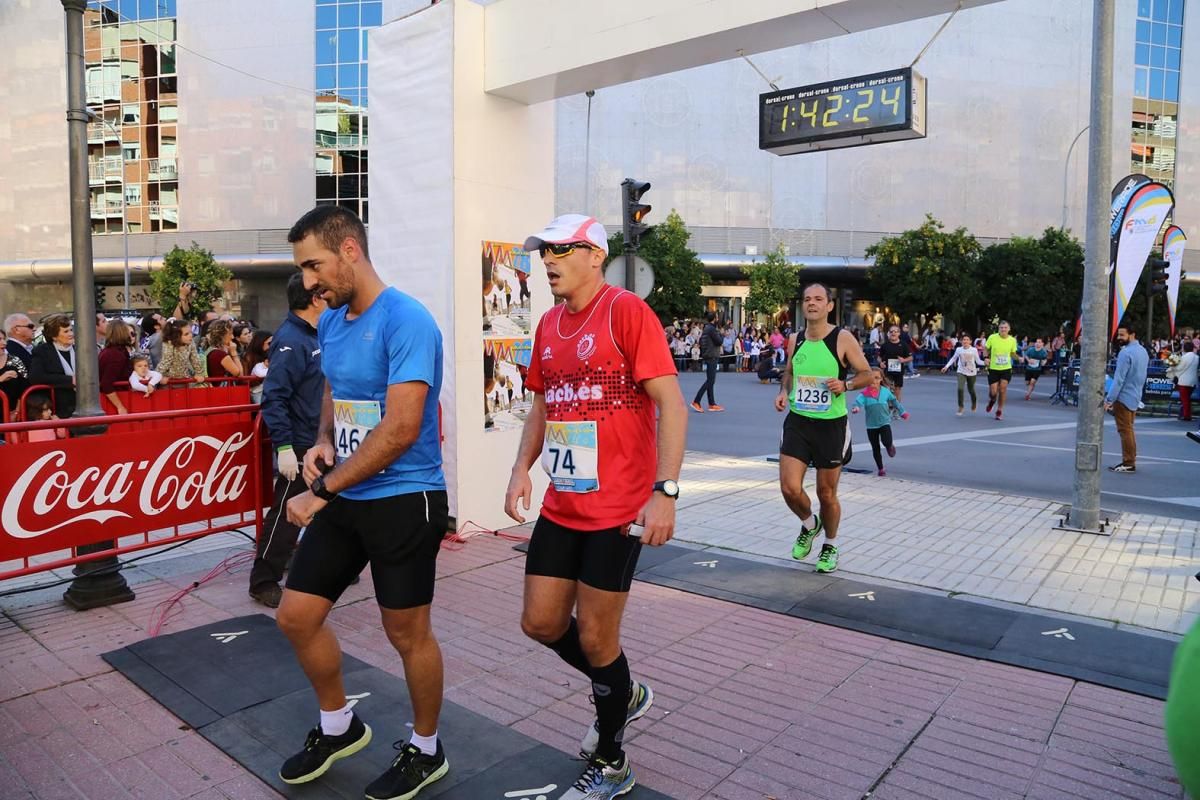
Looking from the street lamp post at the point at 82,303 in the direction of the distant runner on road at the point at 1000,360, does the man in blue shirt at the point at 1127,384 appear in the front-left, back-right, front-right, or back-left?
front-right

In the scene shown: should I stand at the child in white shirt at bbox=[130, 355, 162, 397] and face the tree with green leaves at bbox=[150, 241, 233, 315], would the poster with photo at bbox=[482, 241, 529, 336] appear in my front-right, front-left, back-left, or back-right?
back-right

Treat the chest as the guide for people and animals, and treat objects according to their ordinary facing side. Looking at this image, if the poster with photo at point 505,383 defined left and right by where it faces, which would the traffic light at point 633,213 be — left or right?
on its left

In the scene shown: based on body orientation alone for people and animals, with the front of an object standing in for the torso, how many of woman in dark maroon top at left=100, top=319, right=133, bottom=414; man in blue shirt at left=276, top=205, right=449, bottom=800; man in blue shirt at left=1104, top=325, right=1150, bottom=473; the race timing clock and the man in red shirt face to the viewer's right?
1

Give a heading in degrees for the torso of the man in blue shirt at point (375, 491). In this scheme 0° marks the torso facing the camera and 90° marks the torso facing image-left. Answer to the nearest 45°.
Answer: approximately 45°

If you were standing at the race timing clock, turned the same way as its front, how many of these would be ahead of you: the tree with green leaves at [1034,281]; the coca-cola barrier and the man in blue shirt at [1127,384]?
1

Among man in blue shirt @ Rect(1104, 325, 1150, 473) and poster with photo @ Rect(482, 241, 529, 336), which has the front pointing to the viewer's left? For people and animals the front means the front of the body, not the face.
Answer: the man in blue shirt

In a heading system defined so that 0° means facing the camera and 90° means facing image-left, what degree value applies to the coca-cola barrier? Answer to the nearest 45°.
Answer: approximately 315°

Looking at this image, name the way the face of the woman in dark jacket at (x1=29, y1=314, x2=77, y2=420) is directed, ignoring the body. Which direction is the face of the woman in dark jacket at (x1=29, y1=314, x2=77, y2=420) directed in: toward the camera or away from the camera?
toward the camera

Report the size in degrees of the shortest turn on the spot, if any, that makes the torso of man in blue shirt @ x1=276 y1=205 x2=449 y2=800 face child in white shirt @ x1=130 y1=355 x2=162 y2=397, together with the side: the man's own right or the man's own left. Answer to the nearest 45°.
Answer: approximately 135° to the man's own right

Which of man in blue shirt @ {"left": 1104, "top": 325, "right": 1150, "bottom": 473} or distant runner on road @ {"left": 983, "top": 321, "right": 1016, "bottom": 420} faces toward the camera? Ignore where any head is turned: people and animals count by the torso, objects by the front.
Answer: the distant runner on road

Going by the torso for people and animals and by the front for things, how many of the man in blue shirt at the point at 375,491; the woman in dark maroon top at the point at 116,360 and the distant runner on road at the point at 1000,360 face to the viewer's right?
1

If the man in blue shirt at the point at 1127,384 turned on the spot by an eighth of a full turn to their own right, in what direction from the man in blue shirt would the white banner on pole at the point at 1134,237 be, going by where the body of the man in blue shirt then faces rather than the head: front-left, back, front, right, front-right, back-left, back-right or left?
front-right

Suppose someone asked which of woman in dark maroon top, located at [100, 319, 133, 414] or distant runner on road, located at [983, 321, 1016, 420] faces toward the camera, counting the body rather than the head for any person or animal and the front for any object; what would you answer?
the distant runner on road

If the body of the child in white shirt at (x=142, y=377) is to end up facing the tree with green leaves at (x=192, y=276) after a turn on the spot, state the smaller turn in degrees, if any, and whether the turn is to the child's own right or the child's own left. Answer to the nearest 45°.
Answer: approximately 135° to the child's own left

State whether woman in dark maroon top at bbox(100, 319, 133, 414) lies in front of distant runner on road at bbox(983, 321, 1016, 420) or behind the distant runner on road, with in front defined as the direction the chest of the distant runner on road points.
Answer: in front
